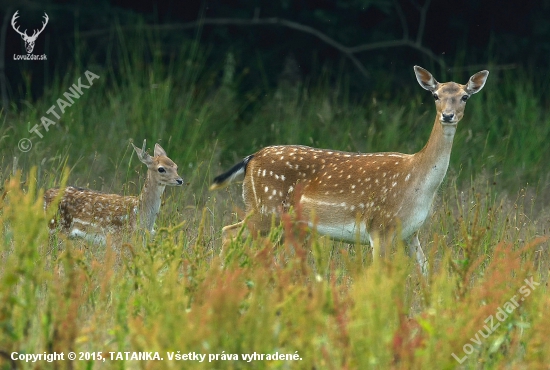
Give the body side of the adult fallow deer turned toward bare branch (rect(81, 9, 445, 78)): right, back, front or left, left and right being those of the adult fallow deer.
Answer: left

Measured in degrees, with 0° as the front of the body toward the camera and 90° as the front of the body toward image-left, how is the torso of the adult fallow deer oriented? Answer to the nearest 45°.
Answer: approximately 270°

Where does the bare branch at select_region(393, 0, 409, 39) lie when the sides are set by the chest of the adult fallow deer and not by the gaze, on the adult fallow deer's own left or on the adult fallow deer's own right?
on the adult fallow deer's own left

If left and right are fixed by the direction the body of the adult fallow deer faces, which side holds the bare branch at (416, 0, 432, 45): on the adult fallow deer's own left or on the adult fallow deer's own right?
on the adult fallow deer's own left
